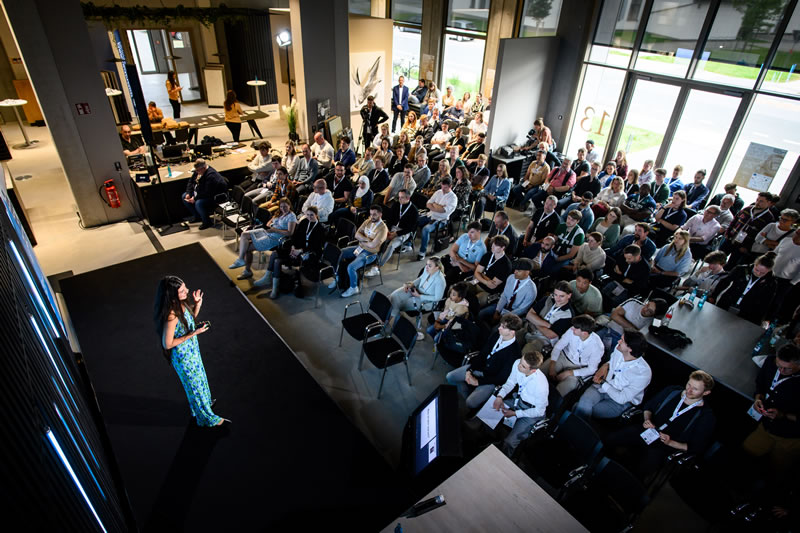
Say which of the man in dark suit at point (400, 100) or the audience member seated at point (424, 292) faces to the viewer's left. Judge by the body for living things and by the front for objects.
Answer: the audience member seated

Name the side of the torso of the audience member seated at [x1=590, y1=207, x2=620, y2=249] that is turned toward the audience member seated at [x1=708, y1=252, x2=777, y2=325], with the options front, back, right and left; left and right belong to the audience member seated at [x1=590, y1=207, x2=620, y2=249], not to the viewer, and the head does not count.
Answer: left

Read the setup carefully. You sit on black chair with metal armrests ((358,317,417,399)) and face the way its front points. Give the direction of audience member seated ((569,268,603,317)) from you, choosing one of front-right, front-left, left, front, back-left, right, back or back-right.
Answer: back-left

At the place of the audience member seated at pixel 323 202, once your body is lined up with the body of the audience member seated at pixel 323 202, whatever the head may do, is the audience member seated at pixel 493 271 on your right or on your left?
on your left

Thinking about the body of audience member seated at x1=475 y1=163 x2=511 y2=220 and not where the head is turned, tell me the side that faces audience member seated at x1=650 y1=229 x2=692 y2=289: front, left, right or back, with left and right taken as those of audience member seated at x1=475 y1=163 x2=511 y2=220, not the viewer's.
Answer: left

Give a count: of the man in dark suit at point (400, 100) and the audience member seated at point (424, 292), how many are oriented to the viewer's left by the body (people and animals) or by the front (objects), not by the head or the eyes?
1

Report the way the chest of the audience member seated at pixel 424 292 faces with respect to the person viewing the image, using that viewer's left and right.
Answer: facing to the left of the viewer

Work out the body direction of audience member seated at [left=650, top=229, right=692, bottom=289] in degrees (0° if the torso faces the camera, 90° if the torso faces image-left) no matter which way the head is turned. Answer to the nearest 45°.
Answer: approximately 45°

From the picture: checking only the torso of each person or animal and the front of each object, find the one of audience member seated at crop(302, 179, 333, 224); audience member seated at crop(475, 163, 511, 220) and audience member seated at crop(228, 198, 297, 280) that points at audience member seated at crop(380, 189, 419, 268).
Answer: audience member seated at crop(475, 163, 511, 220)
